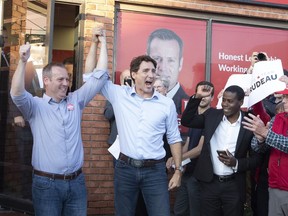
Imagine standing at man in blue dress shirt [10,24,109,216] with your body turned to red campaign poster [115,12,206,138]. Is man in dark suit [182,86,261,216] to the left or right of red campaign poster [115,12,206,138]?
right

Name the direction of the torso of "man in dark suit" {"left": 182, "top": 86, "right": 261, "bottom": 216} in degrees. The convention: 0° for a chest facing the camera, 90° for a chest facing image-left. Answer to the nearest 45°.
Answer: approximately 0°

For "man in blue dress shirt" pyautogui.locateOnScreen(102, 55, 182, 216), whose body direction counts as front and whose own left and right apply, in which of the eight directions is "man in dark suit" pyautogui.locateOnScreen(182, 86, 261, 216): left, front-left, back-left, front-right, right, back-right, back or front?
back-left

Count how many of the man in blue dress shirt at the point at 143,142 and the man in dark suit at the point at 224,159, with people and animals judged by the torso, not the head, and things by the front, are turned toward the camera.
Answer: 2

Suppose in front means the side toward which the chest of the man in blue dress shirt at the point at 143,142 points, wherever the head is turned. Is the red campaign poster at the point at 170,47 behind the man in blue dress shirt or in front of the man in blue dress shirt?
behind

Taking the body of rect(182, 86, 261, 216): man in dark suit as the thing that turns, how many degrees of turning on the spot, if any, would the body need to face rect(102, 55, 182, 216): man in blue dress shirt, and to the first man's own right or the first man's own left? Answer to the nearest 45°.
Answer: approximately 45° to the first man's own right

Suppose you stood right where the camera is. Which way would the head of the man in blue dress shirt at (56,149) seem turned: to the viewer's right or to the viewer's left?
to the viewer's right

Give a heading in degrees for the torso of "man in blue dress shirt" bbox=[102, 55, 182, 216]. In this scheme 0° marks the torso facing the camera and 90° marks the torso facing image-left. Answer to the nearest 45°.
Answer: approximately 0°

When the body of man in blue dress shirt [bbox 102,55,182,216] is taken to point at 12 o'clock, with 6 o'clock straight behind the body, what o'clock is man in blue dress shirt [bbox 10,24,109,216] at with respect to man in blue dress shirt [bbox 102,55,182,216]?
man in blue dress shirt [bbox 10,24,109,216] is roughly at 2 o'clock from man in blue dress shirt [bbox 102,55,182,216].

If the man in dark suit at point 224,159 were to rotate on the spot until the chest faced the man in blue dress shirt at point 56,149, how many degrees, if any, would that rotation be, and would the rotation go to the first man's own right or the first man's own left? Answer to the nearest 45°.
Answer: approximately 45° to the first man's own right
